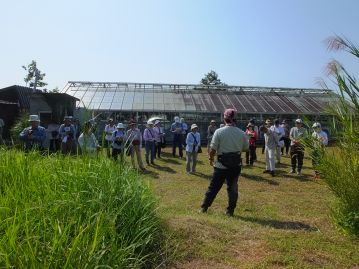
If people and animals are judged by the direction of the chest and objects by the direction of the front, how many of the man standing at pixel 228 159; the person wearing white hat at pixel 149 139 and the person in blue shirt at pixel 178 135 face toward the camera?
2

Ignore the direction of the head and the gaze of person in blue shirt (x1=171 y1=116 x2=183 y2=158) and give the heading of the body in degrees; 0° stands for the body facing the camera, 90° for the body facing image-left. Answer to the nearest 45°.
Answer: approximately 0°

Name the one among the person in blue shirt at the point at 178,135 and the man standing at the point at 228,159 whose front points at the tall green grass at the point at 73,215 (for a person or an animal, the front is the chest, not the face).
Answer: the person in blue shirt

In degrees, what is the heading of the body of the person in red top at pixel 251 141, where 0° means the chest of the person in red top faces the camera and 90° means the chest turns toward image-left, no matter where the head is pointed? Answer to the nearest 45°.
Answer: approximately 45°

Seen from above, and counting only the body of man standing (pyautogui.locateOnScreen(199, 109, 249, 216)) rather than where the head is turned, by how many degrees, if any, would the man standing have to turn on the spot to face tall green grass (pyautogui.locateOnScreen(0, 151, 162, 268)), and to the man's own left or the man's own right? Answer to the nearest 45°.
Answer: approximately 135° to the man's own left

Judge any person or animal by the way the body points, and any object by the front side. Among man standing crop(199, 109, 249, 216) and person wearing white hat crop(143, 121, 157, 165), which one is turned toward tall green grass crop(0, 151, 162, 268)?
the person wearing white hat

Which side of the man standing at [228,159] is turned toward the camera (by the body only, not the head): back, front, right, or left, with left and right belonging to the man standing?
back

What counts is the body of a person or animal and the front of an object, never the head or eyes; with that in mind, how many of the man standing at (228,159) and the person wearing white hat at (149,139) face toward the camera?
1

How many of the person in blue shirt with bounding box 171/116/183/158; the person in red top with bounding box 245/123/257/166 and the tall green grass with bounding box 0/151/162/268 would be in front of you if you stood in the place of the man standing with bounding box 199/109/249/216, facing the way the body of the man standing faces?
2

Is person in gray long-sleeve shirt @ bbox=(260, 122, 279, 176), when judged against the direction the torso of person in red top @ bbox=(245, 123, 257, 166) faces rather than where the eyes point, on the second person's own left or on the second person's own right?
on the second person's own left
